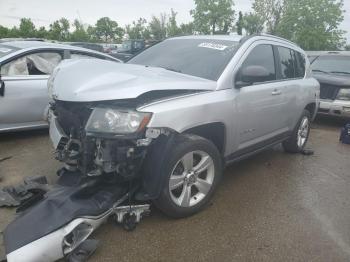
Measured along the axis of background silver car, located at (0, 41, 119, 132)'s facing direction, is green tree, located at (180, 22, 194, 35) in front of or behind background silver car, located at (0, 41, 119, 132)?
behind

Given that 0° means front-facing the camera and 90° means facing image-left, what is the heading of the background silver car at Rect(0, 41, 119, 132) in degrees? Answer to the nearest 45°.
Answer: approximately 45°

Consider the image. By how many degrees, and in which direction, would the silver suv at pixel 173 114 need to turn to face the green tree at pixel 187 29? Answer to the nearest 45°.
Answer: approximately 135° to its right

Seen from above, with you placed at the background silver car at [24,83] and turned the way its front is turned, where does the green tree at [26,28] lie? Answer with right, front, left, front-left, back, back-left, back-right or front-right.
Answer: back-right

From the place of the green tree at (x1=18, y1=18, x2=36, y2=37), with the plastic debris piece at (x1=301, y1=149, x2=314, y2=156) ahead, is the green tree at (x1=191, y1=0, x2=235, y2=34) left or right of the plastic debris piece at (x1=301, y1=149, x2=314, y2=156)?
left

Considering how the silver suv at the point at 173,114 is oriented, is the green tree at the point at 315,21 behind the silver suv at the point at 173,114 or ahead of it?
behind

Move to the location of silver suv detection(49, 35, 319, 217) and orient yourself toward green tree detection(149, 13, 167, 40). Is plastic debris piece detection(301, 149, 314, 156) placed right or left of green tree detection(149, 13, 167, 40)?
right

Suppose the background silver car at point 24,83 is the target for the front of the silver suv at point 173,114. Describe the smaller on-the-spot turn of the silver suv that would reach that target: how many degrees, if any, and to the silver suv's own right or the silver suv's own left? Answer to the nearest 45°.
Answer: approximately 90° to the silver suv's own right

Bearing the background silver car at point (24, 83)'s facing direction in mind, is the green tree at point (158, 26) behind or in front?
behind

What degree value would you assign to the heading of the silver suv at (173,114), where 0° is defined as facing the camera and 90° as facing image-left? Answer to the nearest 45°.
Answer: approximately 45°

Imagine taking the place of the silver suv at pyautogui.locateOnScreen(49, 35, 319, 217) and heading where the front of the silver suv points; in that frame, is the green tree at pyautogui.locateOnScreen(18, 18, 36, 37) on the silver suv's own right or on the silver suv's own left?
on the silver suv's own right
